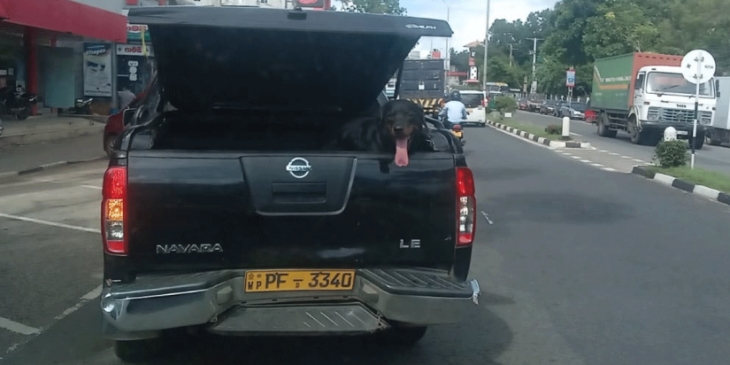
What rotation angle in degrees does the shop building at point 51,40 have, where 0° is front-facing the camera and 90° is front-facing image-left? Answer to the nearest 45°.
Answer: approximately 315°

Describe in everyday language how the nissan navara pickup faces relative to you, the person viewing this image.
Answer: facing away from the viewer

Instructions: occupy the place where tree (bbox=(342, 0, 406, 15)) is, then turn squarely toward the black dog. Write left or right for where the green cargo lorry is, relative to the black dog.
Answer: left

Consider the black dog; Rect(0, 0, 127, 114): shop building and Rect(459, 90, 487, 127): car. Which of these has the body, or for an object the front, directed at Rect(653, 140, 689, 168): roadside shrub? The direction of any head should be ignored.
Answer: the shop building

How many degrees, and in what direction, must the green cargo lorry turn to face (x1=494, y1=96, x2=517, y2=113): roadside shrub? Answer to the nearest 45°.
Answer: approximately 180°

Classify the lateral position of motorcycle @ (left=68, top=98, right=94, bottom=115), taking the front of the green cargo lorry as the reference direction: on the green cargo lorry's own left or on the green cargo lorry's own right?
on the green cargo lorry's own right
